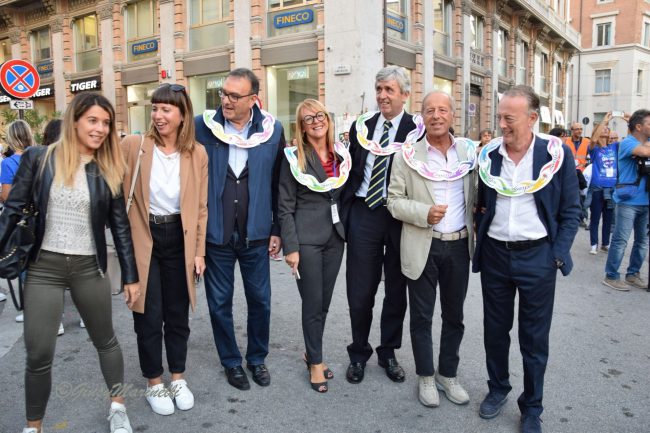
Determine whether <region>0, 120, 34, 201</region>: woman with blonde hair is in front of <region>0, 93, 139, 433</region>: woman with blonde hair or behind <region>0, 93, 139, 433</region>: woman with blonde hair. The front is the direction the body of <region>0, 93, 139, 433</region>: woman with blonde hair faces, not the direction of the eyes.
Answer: behind

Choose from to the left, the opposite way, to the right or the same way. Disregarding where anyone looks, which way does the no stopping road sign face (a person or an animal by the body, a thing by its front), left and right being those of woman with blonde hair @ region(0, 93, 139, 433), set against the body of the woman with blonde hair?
the same way

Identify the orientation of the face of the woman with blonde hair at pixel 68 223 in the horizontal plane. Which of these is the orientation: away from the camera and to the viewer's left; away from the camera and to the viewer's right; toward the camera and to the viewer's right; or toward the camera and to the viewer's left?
toward the camera and to the viewer's right

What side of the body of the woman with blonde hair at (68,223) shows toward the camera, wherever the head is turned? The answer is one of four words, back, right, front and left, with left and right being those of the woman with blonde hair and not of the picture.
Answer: front

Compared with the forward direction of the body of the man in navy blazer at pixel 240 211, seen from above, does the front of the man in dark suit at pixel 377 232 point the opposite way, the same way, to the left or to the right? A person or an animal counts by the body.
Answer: the same way

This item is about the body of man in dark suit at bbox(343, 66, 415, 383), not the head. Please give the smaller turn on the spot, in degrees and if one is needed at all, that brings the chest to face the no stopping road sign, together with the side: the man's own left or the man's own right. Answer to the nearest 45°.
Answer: approximately 135° to the man's own right

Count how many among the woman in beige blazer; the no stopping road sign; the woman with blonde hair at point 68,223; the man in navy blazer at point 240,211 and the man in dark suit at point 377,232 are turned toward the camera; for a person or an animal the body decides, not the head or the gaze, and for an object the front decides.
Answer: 5

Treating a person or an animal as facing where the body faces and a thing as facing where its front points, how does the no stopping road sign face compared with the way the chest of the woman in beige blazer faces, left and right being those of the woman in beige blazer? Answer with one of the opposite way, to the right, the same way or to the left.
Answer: the same way

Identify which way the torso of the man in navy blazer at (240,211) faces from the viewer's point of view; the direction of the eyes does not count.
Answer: toward the camera

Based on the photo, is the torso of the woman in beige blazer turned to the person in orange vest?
no

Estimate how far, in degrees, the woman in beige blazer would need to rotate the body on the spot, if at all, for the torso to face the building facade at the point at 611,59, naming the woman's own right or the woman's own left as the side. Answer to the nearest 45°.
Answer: approximately 135° to the woman's own left

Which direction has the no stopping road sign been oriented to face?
toward the camera

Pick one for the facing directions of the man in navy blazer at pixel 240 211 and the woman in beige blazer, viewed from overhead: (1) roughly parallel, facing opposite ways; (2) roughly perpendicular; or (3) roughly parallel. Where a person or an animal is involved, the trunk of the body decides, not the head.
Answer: roughly parallel

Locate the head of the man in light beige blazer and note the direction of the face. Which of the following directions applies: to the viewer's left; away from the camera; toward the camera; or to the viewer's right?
toward the camera

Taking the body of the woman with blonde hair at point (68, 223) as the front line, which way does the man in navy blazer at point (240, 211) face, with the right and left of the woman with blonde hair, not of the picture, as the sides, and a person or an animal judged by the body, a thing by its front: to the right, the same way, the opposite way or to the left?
the same way

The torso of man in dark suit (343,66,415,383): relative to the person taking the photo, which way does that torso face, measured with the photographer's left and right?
facing the viewer
